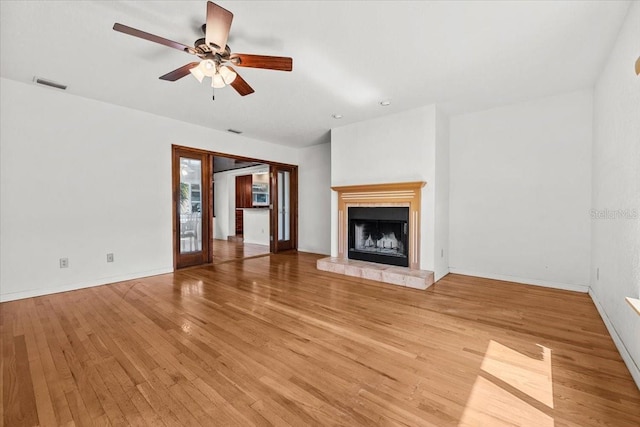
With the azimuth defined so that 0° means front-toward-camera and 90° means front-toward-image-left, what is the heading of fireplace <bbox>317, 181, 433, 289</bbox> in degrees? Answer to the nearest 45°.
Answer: approximately 45°

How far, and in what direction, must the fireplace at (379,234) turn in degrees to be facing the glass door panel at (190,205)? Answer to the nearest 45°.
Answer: approximately 45° to its right

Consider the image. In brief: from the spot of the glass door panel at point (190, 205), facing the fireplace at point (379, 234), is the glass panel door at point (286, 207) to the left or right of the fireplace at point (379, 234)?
left

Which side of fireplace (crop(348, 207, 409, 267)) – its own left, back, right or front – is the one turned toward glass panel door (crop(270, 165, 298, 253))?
right

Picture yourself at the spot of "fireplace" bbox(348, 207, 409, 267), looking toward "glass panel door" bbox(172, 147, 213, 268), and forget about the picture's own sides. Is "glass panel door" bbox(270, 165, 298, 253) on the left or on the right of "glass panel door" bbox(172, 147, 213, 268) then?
right

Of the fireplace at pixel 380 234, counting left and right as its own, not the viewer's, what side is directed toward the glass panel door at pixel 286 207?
right

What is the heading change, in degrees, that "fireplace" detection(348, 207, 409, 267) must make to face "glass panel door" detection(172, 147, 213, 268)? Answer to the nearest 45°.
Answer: approximately 45° to its right
